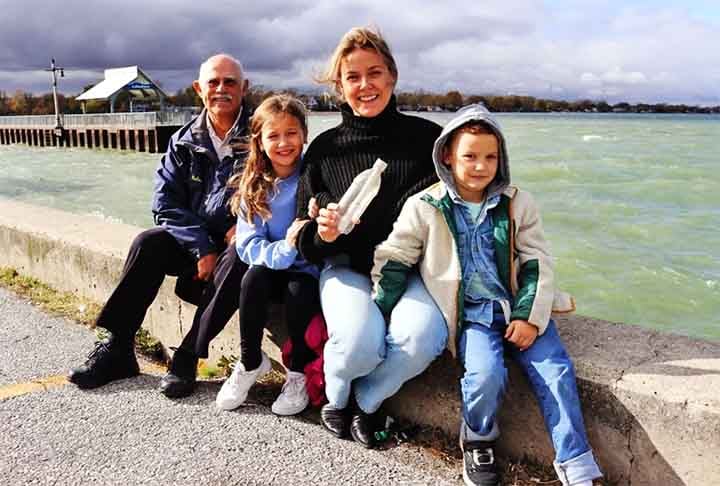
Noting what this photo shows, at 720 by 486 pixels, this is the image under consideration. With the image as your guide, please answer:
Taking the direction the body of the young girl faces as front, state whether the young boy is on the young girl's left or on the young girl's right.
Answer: on the young girl's left

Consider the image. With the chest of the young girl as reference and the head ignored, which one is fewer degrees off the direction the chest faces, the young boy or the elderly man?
the young boy

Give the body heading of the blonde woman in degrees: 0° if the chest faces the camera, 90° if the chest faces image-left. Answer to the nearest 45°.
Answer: approximately 0°

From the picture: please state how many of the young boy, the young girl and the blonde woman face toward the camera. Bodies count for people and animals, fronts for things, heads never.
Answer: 3

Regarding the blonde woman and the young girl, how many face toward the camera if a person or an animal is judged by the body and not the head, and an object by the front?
2

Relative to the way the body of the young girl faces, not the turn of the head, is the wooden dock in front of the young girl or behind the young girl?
behind

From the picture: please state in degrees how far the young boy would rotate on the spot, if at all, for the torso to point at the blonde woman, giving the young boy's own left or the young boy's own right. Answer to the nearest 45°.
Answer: approximately 90° to the young boy's own right
